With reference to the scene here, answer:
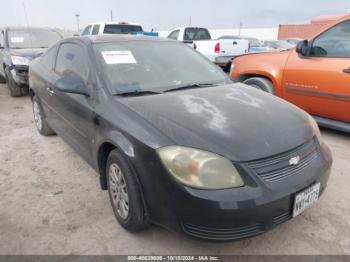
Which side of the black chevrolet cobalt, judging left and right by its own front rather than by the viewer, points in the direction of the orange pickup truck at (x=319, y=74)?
left

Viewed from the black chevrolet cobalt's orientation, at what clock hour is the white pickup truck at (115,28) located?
The white pickup truck is roughly at 7 o'clock from the black chevrolet cobalt.

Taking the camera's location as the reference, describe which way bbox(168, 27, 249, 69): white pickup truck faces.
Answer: facing away from the viewer and to the left of the viewer

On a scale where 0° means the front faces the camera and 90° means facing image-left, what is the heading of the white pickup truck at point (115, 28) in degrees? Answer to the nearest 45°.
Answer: approximately 135°

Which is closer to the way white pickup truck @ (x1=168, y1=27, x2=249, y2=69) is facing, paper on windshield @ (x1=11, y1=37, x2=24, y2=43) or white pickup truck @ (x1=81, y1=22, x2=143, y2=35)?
the white pickup truck @ (x1=81, y1=22, x2=143, y2=35)

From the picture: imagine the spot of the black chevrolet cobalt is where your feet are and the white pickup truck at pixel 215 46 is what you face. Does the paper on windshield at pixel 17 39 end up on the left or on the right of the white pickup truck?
left

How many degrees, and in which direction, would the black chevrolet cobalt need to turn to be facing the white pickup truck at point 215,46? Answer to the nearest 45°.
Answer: approximately 135° to its left
